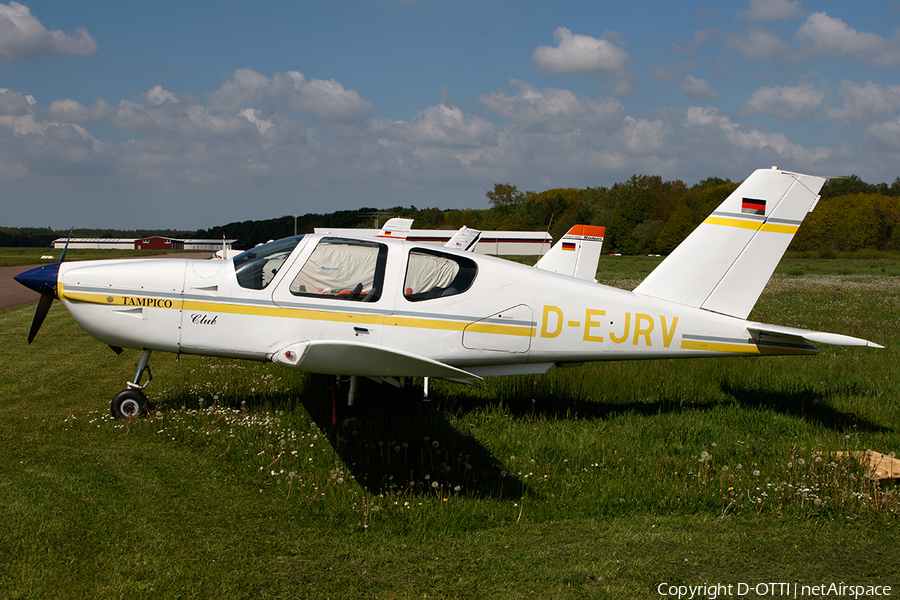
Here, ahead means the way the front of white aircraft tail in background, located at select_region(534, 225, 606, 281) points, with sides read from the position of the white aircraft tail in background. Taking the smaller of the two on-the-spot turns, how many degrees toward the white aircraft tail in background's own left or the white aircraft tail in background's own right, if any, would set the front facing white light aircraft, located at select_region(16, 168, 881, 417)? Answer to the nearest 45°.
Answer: approximately 90° to the white aircraft tail in background's own left

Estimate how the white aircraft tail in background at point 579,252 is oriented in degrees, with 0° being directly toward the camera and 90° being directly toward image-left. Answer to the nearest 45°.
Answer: approximately 90°

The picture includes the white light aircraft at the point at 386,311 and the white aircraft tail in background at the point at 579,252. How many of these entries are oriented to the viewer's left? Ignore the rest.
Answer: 2

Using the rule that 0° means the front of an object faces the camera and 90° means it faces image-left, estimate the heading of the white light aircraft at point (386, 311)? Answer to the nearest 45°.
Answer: approximately 90°

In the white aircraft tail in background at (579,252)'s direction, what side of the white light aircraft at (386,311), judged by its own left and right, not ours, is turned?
right

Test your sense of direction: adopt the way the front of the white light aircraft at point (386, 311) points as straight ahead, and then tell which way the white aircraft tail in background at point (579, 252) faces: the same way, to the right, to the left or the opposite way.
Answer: the same way
